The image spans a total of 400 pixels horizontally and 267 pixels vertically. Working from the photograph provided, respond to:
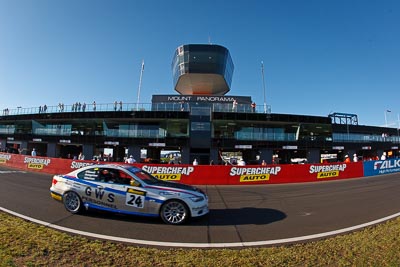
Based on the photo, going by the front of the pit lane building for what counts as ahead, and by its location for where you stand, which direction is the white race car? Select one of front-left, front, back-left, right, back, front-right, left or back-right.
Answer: front

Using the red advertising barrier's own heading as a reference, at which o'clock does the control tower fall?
The control tower is roughly at 6 o'clock from the red advertising barrier.

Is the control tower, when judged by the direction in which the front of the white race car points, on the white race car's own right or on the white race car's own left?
on the white race car's own left

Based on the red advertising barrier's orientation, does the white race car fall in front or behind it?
in front

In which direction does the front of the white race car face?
to the viewer's right

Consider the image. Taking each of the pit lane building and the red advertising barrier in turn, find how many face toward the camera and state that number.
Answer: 2

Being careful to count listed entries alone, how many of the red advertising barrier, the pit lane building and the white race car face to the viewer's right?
1

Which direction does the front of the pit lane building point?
toward the camera

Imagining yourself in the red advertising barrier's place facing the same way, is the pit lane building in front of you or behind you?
behind

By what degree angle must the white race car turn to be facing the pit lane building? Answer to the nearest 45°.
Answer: approximately 90° to its left

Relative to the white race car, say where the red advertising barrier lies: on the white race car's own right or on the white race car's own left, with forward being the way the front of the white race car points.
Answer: on the white race car's own left

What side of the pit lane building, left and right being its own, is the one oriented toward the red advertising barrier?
front
